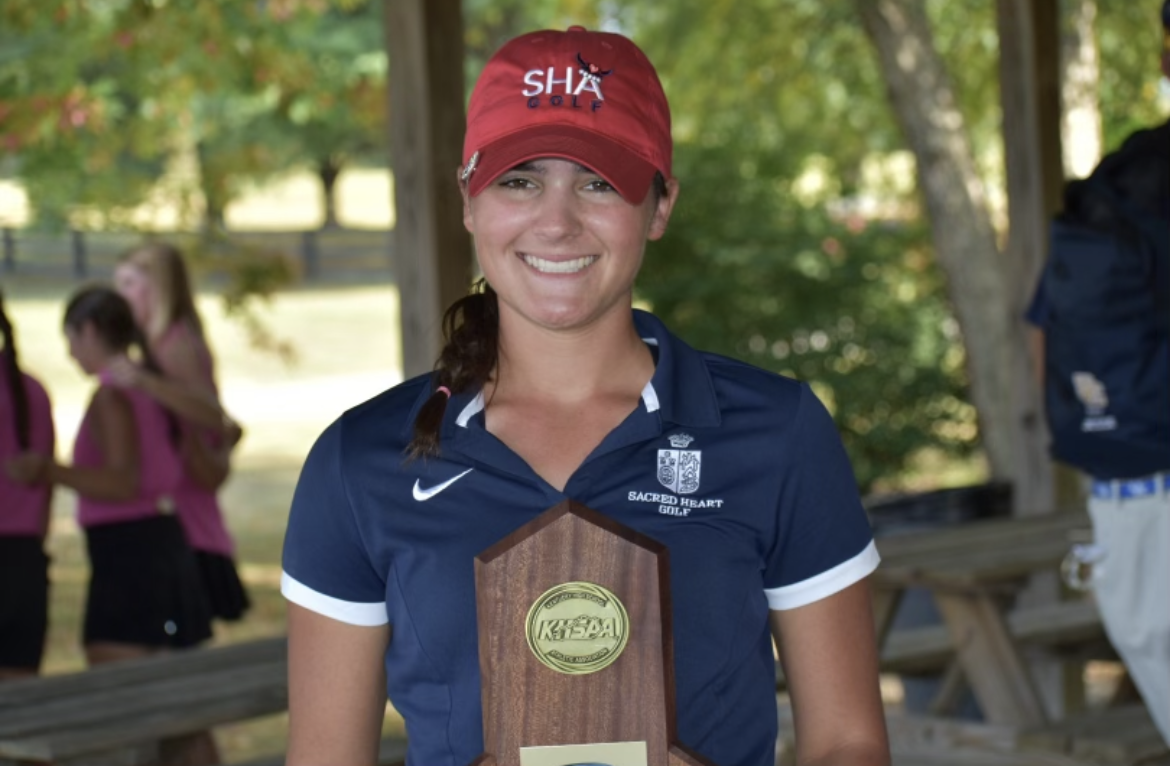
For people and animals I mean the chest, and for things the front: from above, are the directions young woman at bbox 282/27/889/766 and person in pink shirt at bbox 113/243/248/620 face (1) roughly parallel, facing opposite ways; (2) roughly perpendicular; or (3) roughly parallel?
roughly perpendicular

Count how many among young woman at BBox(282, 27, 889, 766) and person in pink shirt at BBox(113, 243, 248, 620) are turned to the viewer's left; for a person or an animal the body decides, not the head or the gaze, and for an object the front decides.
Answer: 1

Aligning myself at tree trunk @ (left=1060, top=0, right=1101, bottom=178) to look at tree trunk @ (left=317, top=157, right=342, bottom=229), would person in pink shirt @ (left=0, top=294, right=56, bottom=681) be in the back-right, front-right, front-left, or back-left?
back-left

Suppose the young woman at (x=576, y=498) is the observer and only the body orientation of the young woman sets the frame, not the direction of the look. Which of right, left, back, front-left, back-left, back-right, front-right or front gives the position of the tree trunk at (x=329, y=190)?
back

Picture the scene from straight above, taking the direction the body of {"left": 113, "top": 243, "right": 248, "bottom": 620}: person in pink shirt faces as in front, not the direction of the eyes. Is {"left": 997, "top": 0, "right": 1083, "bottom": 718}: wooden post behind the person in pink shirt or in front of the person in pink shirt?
behind

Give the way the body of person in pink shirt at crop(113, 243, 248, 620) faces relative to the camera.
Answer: to the viewer's left

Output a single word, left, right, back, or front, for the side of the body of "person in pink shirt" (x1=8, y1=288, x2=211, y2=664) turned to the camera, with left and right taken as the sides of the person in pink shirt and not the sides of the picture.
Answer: left

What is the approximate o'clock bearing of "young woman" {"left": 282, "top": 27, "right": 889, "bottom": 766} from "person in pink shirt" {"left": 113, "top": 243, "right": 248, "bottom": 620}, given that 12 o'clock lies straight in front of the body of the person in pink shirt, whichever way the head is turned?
The young woman is roughly at 9 o'clock from the person in pink shirt.

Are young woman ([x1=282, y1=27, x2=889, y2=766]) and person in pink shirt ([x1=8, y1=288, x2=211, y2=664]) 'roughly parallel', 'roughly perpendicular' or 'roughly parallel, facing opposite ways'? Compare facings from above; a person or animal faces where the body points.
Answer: roughly perpendicular

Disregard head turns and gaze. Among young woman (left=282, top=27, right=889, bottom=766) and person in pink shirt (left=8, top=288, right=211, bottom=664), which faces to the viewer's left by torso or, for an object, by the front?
the person in pink shirt

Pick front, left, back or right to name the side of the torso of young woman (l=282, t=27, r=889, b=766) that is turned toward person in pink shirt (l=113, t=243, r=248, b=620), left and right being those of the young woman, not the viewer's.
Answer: back

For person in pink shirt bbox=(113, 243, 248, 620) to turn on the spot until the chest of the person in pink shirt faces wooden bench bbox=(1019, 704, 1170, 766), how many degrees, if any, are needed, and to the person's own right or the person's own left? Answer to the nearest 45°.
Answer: approximately 135° to the person's own left

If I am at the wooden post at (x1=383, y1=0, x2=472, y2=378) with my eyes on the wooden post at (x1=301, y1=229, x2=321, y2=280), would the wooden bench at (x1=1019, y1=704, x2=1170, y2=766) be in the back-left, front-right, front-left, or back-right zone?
back-right

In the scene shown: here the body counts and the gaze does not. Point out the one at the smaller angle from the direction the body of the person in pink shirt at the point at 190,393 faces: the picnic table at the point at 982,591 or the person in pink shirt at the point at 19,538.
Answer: the person in pink shirt
